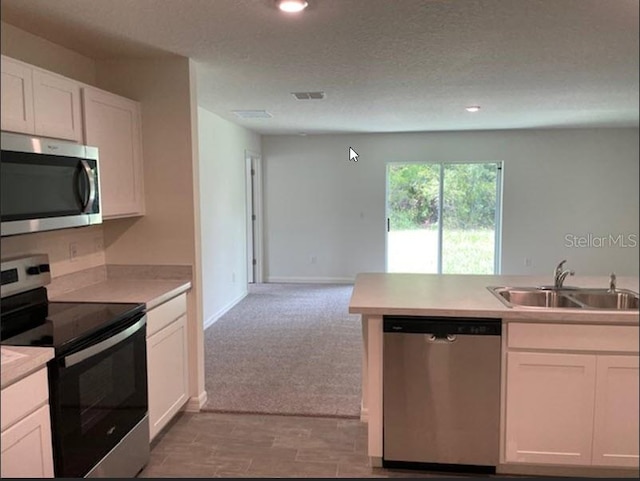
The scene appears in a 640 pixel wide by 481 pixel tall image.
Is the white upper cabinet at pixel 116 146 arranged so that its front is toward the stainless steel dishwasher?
yes

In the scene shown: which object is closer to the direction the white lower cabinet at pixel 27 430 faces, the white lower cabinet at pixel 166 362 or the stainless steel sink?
the stainless steel sink

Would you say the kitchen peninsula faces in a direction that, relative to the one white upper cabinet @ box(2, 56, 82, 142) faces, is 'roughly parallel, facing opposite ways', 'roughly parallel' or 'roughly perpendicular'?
roughly perpendicular

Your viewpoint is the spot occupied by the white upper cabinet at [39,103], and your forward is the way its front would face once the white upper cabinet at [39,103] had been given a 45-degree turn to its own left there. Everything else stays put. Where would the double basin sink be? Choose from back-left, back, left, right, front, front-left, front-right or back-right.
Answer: front-right

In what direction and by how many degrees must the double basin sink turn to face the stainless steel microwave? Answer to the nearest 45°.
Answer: approximately 90° to its right

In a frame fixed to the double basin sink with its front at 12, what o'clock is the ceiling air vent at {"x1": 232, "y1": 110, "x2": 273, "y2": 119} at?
The ceiling air vent is roughly at 4 o'clock from the double basin sink.

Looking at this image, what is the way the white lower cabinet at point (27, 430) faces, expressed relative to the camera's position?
facing the viewer and to the right of the viewer

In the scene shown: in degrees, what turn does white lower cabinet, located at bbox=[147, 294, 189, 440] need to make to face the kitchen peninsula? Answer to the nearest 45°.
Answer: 0° — it already faces it

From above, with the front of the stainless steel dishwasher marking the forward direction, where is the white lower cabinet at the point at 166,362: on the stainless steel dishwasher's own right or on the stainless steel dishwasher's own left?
on the stainless steel dishwasher's own right

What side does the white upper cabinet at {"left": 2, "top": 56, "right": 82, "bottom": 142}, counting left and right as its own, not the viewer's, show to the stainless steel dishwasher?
front

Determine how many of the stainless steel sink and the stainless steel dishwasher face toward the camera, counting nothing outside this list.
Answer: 2
